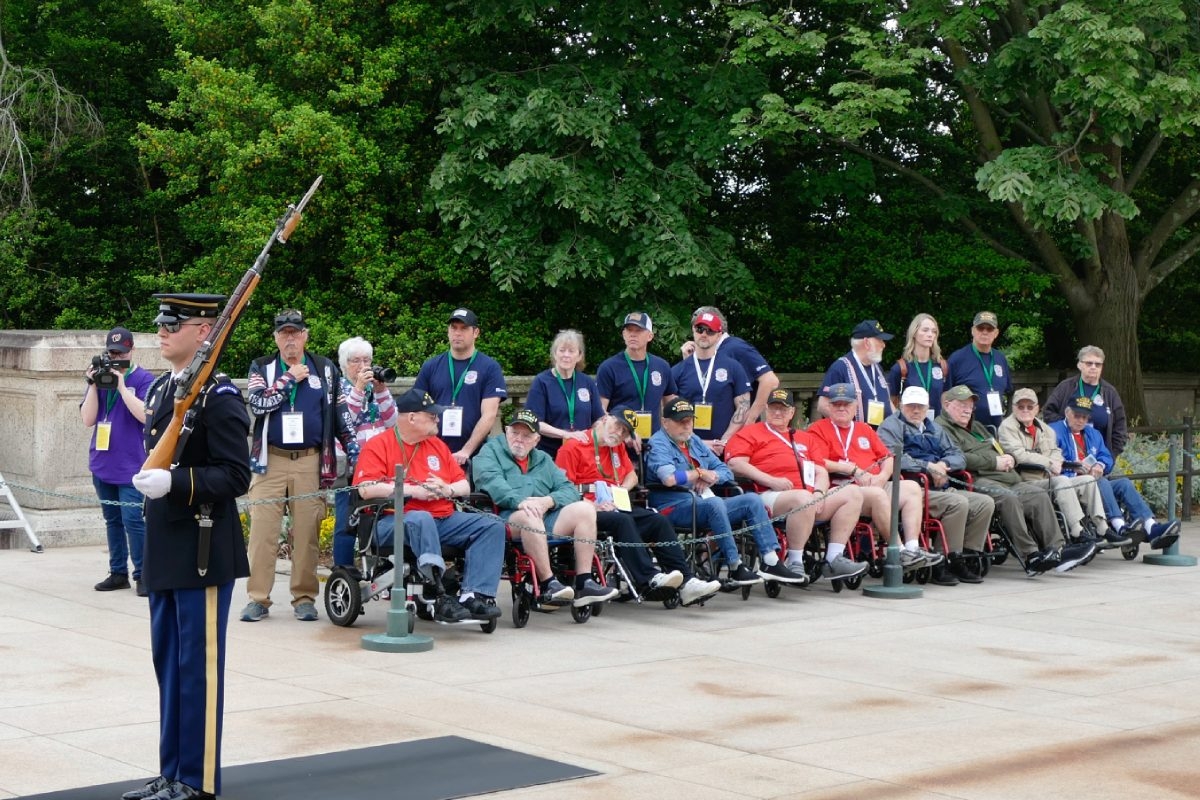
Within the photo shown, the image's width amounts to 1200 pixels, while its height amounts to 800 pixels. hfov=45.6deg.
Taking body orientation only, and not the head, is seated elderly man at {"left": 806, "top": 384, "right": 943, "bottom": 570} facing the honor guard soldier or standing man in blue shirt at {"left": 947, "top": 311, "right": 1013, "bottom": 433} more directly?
the honor guard soldier

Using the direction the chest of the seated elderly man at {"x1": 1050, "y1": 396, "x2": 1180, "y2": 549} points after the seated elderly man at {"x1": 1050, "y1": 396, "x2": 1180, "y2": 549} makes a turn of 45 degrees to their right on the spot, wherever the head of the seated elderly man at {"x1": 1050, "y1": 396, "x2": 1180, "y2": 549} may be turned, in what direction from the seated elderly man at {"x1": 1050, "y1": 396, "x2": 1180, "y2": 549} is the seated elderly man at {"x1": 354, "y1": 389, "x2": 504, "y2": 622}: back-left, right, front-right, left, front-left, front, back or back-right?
front-right

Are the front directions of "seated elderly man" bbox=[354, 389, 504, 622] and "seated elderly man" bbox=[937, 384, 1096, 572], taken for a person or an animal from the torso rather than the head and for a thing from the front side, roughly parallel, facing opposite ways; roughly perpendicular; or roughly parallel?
roughly parallel

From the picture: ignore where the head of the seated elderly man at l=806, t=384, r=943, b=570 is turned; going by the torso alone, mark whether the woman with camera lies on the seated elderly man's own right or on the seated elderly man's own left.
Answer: on the seated elderly man's own right

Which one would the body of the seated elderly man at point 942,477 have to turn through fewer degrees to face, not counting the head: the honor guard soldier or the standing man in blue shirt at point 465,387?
the honor guard soldier

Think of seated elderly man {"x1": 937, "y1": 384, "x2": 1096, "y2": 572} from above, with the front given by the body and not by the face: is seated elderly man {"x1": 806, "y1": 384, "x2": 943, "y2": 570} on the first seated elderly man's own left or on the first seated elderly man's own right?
on the first seated elderly man's own right

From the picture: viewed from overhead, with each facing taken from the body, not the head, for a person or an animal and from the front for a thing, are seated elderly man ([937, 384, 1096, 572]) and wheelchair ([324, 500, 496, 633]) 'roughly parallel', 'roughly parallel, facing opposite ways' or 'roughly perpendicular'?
roughly parallel

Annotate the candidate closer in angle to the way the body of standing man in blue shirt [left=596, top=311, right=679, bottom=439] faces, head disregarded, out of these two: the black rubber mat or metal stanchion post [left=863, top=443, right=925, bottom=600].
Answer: the black rubber mat

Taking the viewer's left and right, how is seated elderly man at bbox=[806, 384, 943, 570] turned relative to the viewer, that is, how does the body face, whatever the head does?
facing the viewer and to the right of the viewer

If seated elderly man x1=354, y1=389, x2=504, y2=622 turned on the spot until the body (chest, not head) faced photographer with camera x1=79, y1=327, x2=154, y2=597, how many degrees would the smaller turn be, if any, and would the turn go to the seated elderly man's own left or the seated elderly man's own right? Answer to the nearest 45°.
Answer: approximately 180°

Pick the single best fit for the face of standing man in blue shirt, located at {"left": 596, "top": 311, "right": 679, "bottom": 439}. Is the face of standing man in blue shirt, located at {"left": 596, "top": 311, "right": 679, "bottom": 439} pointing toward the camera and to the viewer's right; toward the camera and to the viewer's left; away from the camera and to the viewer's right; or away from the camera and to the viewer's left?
toward the camera and to the viewer's left

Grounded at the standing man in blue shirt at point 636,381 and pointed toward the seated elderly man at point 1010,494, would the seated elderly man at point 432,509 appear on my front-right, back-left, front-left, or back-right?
back-right

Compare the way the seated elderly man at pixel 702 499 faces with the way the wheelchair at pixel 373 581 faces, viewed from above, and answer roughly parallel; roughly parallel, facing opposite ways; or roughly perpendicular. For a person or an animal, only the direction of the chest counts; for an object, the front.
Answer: roughly parallel
